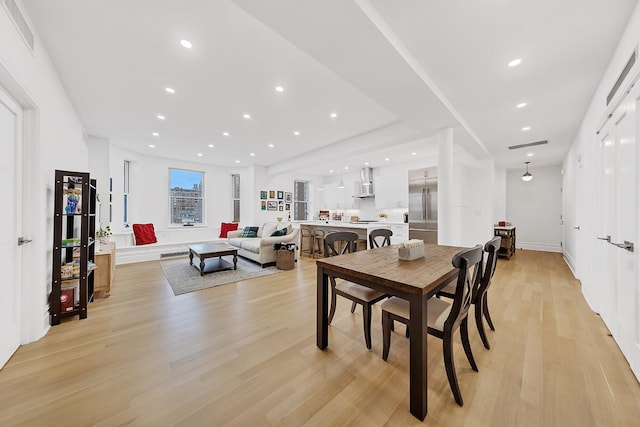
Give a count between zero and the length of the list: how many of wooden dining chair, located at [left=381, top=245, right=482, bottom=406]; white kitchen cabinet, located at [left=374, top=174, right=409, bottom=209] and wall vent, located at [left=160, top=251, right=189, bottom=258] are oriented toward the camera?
2

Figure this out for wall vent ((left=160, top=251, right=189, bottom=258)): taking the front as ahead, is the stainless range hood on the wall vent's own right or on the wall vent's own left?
on the wall vent's own left

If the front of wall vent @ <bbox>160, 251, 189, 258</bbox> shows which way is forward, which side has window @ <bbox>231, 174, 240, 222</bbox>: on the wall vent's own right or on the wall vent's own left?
on the wall vent's own left

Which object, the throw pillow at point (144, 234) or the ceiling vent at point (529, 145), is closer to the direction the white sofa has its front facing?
the throw pillow

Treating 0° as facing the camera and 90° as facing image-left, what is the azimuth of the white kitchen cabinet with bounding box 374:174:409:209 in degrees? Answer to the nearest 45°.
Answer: approximately 0°

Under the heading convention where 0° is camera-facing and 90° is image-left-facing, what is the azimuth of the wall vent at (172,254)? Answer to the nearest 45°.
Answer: approximately 0°

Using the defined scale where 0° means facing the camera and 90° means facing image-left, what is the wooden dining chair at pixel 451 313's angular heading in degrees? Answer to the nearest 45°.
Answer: approximately 135°

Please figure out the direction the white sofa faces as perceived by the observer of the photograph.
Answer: facing the viewer and to the left of the viewer

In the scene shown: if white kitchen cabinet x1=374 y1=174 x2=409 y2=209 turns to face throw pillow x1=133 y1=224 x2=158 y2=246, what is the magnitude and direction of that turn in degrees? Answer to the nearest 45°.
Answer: approximately 45° to its right

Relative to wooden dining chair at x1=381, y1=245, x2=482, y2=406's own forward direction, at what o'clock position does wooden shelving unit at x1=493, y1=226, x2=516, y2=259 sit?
The wooden shelving unit is roughly at 2 o'clock from the wooden dining chair.
